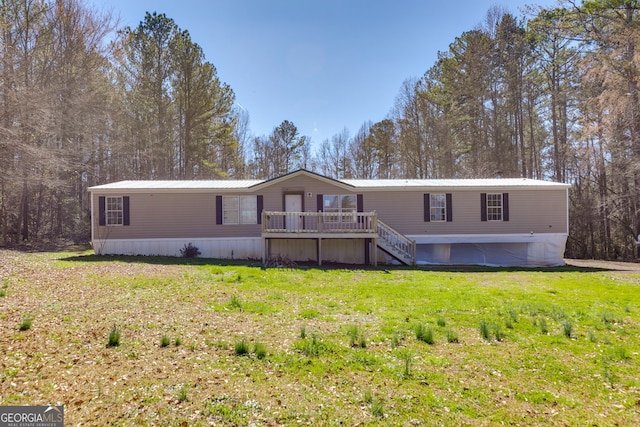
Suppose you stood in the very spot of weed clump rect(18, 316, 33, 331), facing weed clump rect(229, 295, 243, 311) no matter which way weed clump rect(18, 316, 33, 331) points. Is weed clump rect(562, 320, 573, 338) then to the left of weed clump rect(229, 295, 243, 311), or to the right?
right

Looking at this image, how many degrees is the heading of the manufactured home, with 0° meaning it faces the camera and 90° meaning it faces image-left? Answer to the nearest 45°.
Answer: approximately 0°

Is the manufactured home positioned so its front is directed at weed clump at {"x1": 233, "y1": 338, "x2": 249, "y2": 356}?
yes

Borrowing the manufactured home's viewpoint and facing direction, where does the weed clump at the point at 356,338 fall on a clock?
The weed clump is roughly at 12 o'clock from the manufactured home.

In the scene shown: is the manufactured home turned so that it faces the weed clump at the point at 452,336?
yes

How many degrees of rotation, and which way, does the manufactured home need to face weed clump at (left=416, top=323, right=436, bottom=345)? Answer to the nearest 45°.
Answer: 0° — it already faces it
